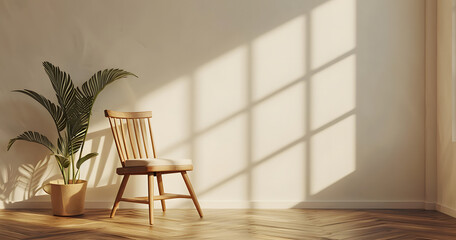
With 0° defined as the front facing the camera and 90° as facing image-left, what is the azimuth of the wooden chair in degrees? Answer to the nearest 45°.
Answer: approximately 315°

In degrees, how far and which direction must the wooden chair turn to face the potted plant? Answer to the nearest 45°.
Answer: approximately 135° to its right
